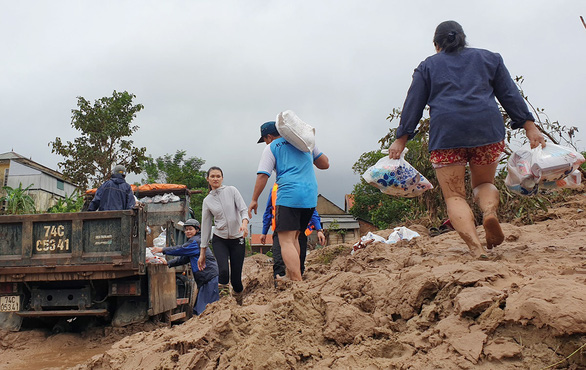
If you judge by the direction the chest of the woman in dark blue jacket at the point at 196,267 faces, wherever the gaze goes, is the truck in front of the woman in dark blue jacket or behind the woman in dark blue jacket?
in front

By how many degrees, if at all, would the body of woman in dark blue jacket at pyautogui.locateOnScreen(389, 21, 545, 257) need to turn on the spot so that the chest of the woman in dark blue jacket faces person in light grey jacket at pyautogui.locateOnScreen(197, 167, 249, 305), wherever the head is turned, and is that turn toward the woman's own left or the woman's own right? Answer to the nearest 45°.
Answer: approximately 90° to the woman's own left

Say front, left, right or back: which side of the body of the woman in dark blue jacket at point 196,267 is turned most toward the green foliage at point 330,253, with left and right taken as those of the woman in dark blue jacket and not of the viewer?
back

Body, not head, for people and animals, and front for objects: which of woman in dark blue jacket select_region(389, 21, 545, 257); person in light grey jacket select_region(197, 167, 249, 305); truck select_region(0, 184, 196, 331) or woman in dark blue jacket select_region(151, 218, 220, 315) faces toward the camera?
the person in light grey jacket

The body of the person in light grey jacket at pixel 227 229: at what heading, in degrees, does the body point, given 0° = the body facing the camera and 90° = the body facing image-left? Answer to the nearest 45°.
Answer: approximately 0°

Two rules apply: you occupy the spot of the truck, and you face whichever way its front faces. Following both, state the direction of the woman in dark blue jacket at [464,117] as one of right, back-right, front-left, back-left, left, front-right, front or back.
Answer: right

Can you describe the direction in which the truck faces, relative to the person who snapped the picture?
facing away from the viewer and to the right of the viewer
